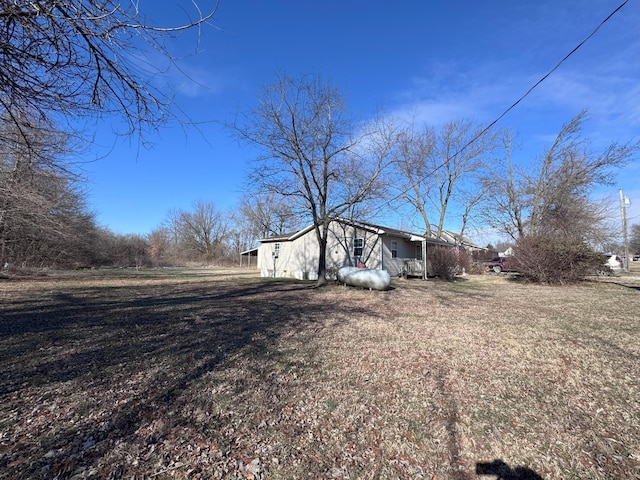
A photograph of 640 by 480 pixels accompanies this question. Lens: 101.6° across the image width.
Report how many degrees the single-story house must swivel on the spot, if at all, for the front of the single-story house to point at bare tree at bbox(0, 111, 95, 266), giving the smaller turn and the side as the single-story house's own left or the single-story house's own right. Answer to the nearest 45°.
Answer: approximately 135° to the single-story house's own right
